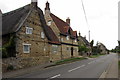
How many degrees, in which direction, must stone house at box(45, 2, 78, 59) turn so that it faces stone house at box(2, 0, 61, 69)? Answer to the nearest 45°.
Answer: approximately 45° to its right

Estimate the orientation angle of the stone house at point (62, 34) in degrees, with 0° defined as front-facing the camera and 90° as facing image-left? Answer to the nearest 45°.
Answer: approximately 315°
